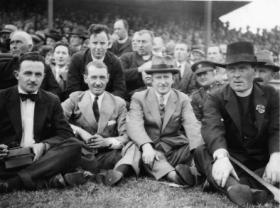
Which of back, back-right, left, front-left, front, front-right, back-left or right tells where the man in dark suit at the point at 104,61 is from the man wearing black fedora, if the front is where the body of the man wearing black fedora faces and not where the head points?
back-right

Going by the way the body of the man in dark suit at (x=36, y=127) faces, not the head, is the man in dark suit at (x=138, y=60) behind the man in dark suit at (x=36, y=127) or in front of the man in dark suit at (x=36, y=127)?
behind

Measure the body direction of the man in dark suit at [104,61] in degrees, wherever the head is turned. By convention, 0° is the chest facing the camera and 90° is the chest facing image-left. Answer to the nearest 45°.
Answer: approximately 0°

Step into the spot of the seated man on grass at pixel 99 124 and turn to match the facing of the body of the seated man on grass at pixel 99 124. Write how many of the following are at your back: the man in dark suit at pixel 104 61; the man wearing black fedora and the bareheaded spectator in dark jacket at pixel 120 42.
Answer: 2

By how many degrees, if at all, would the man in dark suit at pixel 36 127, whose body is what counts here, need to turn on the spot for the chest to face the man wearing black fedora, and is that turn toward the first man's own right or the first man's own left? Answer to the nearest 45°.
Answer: approximately 90° to the first man's own left

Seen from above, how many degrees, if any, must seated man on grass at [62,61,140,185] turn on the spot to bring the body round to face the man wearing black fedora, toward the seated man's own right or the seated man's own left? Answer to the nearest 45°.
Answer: approximately 45° to the seated man's own left

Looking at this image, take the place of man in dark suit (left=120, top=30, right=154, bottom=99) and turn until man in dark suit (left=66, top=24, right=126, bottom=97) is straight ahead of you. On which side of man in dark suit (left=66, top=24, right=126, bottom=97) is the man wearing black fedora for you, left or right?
left

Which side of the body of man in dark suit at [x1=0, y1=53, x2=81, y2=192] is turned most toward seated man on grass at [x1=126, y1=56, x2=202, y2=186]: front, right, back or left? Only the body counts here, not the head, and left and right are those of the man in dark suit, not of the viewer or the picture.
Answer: left

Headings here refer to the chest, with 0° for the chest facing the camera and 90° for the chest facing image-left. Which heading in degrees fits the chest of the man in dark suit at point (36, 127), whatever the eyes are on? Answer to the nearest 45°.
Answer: approximately 0°

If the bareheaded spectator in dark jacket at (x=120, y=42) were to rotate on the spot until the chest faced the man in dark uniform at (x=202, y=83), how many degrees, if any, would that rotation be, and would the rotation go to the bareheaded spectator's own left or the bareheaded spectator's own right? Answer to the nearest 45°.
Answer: approximately 90° to the bareheaded spectator's own left
